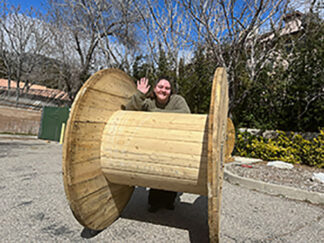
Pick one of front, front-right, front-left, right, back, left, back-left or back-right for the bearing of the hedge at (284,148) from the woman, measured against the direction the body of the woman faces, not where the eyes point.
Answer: back-left

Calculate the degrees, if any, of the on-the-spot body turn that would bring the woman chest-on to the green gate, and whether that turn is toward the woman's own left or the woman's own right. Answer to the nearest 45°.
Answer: approximately 135° to the woman's own right

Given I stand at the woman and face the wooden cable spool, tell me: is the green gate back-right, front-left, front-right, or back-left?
back-right

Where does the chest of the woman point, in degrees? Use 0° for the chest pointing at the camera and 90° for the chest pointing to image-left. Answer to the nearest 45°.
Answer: approximately 0°

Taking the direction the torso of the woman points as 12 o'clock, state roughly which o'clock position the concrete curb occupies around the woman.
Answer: The concrete curb is roughly at 8 o'clock from the woman.

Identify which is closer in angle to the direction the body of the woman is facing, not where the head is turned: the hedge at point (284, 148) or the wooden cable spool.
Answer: the wooden cable spool

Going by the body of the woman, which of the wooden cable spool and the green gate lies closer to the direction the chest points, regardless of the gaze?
the wooden cable spool
